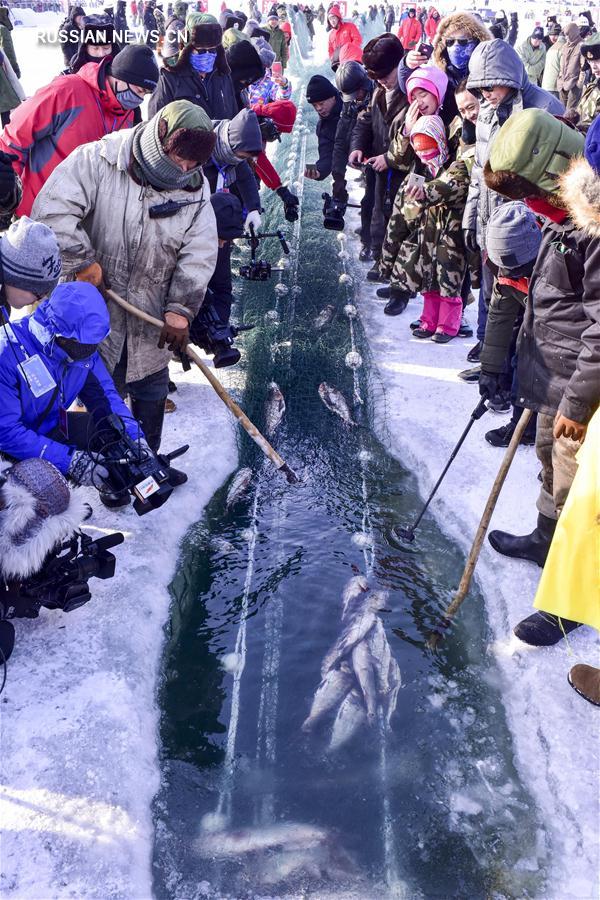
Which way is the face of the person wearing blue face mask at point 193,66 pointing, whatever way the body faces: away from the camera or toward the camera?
toward the camera

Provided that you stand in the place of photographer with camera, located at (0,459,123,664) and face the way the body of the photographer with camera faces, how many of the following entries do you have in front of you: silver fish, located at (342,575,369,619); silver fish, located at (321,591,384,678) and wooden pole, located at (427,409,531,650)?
3

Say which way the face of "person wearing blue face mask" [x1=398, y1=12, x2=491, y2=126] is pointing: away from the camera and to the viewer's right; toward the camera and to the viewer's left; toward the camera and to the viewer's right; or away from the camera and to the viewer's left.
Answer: toward the camera and to the viewer's left

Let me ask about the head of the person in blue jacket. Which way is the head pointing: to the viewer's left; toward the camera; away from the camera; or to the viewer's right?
to the viewer's right

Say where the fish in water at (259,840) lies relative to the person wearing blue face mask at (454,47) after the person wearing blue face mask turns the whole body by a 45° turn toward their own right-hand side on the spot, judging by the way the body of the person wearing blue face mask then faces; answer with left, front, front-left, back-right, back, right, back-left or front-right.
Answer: left

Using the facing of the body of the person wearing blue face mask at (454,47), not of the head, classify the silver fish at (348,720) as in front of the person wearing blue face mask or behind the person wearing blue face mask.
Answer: in front

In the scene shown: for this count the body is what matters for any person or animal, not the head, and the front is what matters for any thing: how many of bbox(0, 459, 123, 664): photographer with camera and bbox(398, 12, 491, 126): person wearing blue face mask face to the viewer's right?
1

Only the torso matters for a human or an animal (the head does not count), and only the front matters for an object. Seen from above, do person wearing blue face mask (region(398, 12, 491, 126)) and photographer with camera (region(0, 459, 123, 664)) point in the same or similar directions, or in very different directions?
very different directions

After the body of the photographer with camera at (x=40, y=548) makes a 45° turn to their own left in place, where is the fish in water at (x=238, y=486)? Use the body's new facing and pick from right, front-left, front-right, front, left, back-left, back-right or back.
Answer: front

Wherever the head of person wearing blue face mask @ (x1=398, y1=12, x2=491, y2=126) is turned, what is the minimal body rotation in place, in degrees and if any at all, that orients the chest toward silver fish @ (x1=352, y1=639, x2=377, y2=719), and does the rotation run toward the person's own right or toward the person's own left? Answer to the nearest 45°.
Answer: approximately 45° to the person's own left

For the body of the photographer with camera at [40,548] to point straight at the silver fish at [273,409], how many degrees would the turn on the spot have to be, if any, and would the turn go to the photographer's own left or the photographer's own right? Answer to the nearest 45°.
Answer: approximately 45° to the photographer's own left

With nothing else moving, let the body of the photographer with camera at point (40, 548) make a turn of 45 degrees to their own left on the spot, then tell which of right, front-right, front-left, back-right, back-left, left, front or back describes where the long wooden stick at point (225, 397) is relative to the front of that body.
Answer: front

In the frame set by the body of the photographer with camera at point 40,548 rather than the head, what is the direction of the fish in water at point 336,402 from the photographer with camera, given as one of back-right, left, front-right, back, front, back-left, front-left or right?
front-left

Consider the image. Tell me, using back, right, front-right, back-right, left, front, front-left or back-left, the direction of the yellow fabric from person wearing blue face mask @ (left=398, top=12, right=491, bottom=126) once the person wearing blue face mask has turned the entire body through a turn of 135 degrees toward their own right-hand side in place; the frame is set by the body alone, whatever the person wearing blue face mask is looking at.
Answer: back

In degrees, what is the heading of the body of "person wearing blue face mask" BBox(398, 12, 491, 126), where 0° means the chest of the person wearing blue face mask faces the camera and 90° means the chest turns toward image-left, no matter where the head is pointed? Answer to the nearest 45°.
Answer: approximately 45°

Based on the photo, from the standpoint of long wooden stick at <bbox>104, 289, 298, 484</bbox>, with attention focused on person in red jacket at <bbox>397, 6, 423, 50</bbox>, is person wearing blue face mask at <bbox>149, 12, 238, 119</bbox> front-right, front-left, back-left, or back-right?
front-left

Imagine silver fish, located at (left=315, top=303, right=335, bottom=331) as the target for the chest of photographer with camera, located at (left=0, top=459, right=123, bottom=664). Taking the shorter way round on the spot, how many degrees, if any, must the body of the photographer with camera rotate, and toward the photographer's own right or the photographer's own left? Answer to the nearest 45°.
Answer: approximately 45° to the photographer's own left

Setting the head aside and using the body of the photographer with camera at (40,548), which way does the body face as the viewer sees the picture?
to the viewer's right

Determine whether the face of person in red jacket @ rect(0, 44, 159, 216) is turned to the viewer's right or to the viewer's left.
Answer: to the viewer's right

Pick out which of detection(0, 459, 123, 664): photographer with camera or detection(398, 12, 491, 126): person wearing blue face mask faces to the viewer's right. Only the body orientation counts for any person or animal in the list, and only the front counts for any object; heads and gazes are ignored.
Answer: the photographer with camera
